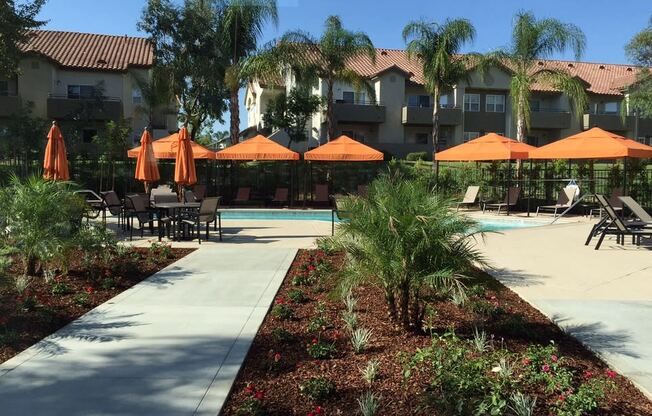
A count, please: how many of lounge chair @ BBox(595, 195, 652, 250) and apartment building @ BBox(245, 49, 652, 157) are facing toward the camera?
1

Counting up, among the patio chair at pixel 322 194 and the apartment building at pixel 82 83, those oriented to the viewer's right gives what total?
0

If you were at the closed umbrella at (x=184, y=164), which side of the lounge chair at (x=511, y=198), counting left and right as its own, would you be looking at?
front

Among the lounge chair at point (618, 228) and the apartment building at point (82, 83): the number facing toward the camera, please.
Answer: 1

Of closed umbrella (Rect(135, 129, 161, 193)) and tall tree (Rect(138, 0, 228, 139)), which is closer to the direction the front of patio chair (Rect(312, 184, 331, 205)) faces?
the closed umbrella

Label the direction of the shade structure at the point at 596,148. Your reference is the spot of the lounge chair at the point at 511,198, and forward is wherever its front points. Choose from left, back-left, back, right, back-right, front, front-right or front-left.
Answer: left

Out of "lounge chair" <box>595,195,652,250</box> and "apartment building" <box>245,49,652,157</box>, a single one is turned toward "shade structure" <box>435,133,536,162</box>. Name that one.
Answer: the apartment building

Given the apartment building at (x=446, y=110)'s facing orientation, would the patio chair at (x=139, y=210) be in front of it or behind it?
in front

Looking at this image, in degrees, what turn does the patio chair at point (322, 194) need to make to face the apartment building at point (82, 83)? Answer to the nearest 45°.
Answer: approximately 135° to its right

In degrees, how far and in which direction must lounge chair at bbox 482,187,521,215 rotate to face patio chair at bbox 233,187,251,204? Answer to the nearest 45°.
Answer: approximately 45° to its right

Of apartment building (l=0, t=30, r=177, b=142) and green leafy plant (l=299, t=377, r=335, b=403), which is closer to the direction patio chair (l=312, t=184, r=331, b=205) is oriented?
the green leafy plant
